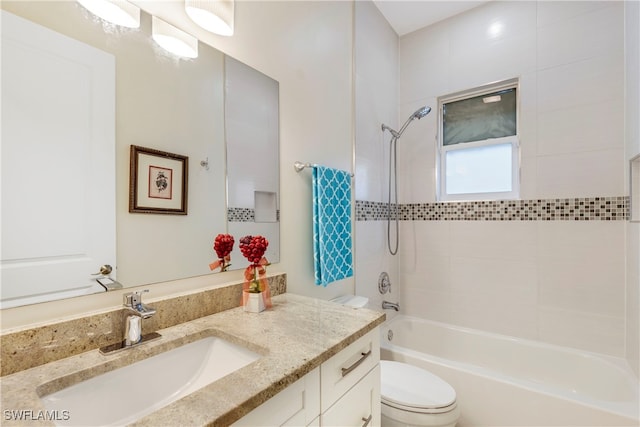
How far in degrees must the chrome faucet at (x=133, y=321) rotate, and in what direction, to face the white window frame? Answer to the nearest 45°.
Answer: approximately 45° to its left

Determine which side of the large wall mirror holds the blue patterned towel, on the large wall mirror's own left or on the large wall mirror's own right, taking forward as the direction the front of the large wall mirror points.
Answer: on the large wall mirror's own left

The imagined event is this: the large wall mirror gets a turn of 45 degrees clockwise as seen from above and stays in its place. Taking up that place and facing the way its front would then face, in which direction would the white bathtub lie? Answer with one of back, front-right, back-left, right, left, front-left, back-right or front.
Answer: left

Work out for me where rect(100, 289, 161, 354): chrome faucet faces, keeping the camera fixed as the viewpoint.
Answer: facing the viewer and to the right of the viewer

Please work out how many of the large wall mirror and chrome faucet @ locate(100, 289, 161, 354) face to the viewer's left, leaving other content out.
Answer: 0

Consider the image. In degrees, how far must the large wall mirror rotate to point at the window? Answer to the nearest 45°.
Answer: approximately 45° to its left
